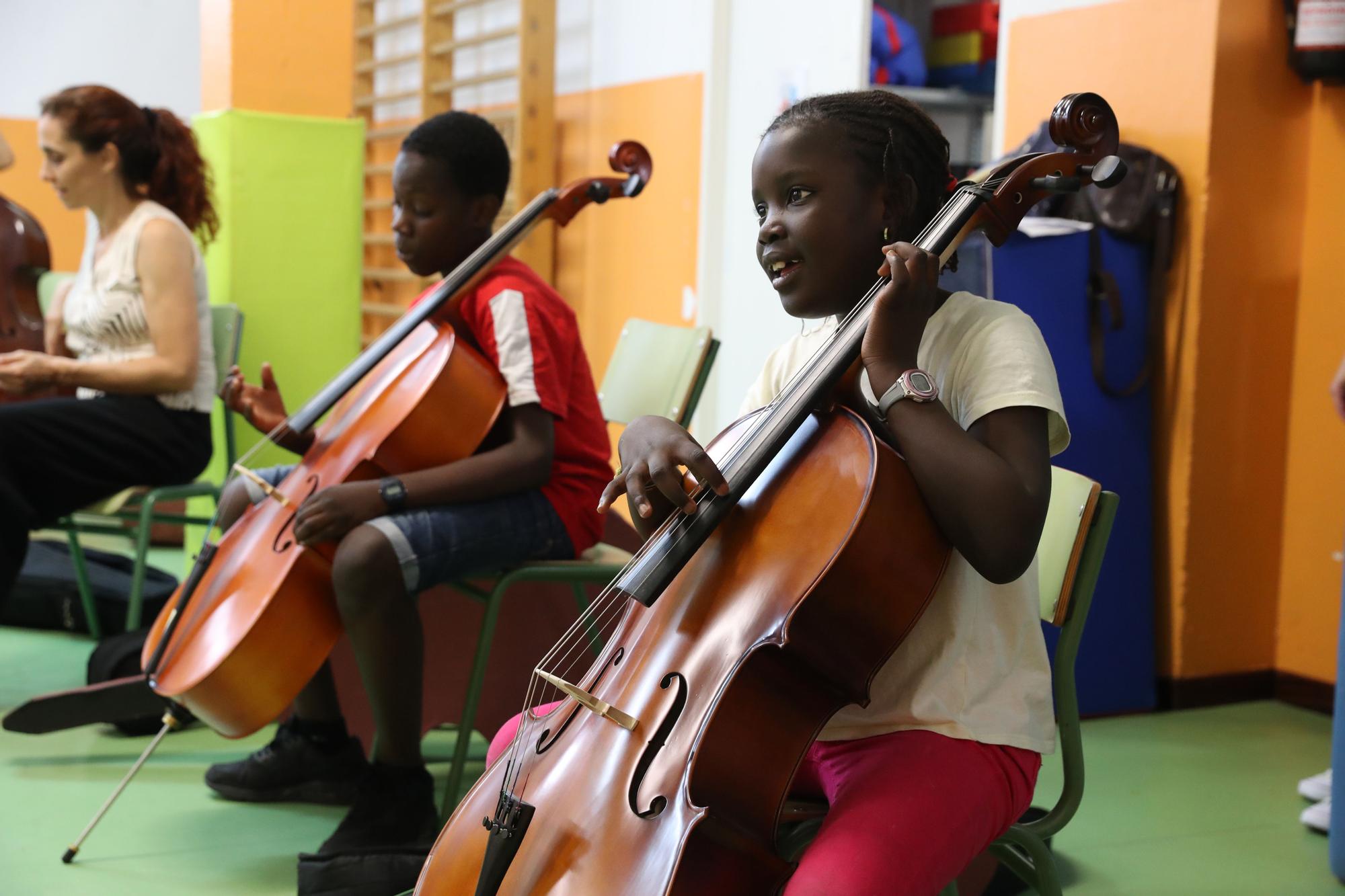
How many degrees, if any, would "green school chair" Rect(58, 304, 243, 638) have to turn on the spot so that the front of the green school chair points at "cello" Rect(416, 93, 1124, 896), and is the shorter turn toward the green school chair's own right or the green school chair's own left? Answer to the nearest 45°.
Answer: approximately 90° to the green school chair's own left

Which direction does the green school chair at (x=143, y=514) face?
to the viewer's left

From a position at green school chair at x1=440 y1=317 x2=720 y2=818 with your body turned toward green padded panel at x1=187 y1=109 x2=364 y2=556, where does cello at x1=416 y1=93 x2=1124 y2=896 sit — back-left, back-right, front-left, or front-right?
back-left

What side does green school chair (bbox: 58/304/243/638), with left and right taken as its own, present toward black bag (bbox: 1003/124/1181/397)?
back

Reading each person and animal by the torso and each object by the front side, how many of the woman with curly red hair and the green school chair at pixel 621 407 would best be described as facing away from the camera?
0

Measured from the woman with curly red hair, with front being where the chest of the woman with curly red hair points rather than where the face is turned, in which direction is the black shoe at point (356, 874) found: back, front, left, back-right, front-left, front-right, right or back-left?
left

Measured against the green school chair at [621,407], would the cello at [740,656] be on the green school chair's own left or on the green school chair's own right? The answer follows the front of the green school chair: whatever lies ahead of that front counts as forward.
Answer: on the green school chair's own left

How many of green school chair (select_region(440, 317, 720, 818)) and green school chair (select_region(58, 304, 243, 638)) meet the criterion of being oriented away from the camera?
0

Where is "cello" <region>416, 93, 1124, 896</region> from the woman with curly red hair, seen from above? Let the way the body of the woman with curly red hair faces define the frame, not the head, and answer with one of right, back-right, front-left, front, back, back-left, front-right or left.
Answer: left

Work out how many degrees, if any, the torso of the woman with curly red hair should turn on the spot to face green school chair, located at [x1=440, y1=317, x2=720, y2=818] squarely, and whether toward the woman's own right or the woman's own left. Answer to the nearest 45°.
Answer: approximately 135° to the woman's own left

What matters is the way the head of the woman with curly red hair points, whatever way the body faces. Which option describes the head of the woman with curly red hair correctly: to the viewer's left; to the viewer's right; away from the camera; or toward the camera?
to the viewer's left

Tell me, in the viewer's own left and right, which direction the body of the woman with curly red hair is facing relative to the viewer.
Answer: facing to the left of the viewer

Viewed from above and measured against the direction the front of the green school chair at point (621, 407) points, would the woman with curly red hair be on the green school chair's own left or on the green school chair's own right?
on the green school chair's own right

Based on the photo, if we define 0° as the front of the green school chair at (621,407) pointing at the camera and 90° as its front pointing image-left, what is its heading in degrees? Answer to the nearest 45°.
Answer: approximately 45°
